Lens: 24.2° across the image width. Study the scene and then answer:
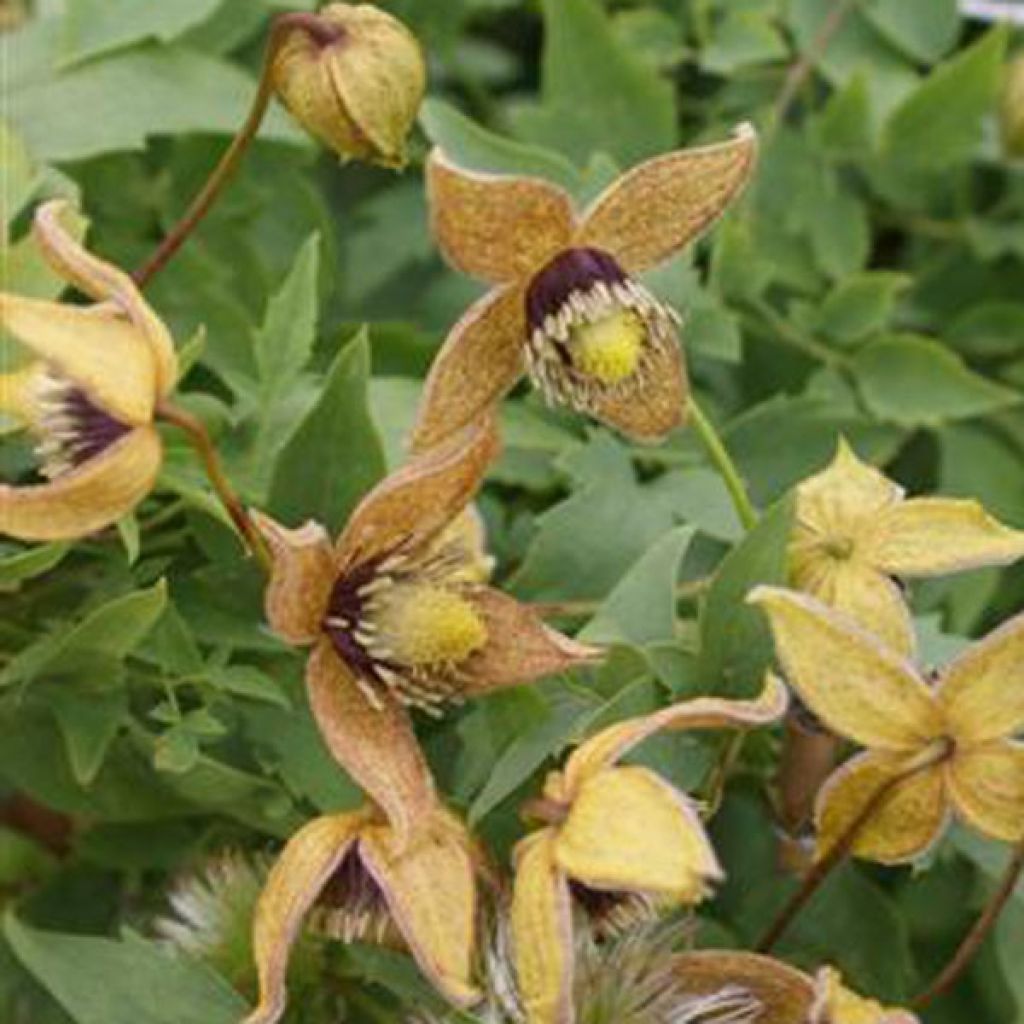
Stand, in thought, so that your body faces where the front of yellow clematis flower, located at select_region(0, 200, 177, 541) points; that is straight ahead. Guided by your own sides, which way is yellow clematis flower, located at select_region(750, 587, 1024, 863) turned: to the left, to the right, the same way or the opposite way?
to the right

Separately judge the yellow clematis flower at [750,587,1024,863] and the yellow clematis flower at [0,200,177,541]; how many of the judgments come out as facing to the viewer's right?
0

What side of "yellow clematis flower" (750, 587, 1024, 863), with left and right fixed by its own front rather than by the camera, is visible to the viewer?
back

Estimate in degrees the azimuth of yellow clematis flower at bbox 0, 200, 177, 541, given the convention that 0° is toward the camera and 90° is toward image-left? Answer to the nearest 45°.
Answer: approximately 90°
